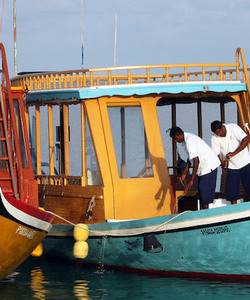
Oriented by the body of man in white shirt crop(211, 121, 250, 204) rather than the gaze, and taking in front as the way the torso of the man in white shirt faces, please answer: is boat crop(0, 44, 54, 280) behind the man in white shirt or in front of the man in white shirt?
in front

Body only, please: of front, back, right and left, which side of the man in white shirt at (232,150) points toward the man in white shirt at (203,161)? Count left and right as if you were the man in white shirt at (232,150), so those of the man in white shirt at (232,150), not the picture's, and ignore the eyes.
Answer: front

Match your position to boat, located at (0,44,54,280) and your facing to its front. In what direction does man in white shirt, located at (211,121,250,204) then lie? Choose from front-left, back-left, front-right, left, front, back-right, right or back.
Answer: back-left

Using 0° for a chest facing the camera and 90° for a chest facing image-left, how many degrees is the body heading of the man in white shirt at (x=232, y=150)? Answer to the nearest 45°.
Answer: approximately 45°

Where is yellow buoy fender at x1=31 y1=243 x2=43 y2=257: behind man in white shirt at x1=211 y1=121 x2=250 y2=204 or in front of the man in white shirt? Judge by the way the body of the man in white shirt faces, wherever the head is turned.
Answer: in front

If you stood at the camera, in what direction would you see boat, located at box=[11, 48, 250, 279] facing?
facing the viewer and to the right of the viewer

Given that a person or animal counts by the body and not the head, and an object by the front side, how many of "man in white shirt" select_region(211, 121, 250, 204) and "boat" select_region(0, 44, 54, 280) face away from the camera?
0
